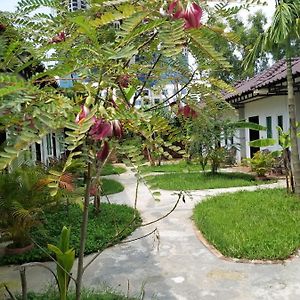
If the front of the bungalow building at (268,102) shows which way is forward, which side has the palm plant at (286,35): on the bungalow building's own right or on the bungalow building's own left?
on the bungalow building's own left

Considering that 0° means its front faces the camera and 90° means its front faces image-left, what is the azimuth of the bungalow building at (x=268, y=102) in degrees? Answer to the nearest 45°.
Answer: approximately 45°

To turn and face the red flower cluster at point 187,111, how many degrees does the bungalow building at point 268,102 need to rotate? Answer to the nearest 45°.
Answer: approximately 45° to its left

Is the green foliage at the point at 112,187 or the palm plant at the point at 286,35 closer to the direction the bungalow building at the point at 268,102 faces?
the green foliage

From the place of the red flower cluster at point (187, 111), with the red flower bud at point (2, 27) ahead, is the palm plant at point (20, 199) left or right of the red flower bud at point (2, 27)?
right

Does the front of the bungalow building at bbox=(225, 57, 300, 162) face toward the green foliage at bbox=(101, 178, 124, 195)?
yes
